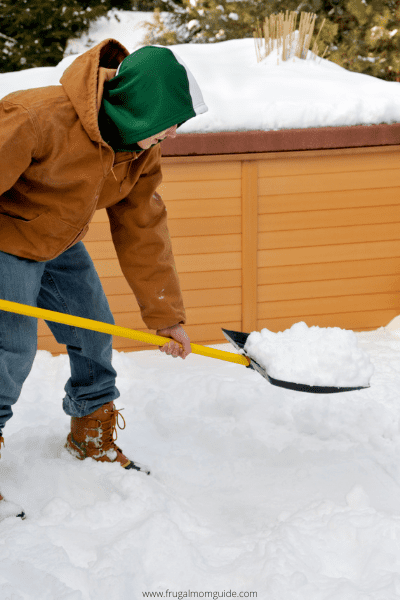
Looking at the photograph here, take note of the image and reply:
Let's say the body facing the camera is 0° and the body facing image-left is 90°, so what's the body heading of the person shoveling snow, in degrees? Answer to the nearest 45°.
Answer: approximately 315°

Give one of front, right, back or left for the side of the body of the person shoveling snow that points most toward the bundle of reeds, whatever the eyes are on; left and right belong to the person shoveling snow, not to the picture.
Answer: left

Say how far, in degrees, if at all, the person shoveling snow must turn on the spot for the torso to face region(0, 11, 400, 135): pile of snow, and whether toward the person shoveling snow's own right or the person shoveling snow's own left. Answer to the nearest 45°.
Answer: approximately 90° to the person shoveling snow's own left
